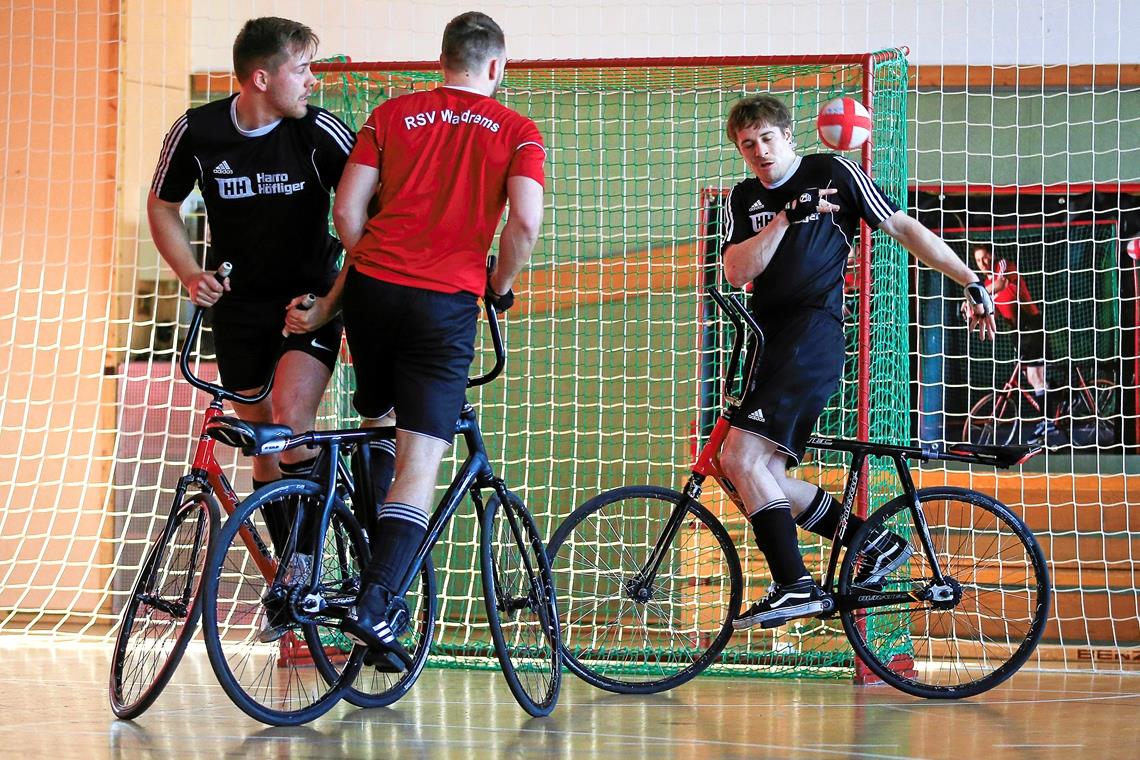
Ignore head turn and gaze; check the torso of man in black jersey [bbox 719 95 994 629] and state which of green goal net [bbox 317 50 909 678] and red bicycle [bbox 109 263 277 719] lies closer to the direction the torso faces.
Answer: the red bicycle

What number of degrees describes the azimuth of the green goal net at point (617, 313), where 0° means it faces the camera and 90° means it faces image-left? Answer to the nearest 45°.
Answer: approximately 0°

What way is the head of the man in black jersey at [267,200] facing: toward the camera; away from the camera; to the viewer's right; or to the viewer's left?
to the viewer's right

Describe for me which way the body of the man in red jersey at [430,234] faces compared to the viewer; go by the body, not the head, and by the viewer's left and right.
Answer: facing away from the viewer

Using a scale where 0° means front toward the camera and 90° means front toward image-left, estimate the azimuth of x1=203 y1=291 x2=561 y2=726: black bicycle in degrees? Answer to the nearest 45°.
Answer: approximately 225°

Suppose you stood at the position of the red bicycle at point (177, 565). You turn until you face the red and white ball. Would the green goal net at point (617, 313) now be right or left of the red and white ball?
left

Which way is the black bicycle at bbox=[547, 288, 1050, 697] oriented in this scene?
to the viewer's left

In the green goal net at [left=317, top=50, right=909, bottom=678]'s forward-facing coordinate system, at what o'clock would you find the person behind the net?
The person behind the net is roughly at 7 o'clock from the green goal net.
